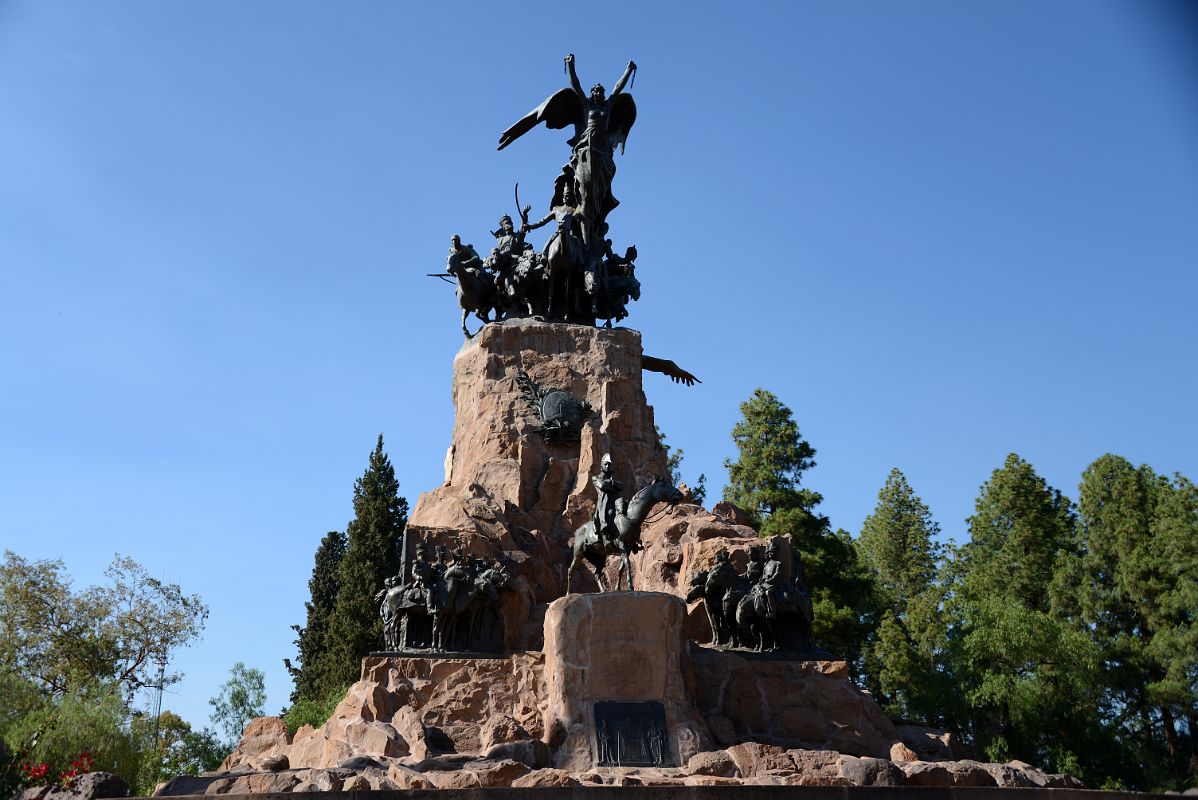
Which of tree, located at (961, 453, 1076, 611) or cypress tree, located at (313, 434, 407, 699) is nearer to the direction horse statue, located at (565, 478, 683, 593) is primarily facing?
the tree

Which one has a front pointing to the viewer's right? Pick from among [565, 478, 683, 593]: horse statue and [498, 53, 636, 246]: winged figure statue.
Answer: the horse statue

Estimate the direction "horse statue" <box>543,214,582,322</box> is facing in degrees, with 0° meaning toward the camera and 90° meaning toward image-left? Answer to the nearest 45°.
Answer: approximately 0°

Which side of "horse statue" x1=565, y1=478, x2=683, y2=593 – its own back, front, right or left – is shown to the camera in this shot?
right

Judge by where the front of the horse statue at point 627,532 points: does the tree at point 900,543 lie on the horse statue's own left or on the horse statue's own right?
on the horse statue's own left

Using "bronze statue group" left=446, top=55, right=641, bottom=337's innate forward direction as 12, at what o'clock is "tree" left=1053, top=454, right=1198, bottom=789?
The tree is roughly at 8 o'clock from the bronze statue group.

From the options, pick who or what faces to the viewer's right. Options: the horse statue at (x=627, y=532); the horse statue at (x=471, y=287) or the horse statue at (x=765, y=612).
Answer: the horse statue at (x=627, y=532)

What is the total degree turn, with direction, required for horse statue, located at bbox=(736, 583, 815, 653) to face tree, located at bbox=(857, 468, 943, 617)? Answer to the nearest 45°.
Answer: approximately 135° to its right

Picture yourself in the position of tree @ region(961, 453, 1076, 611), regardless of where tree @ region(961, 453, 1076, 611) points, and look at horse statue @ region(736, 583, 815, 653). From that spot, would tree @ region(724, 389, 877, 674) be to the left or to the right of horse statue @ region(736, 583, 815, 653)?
right

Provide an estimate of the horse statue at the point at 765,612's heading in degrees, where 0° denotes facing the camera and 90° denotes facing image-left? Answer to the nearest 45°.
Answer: approximately 45°

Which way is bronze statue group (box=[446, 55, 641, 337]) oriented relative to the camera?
toward the camera
